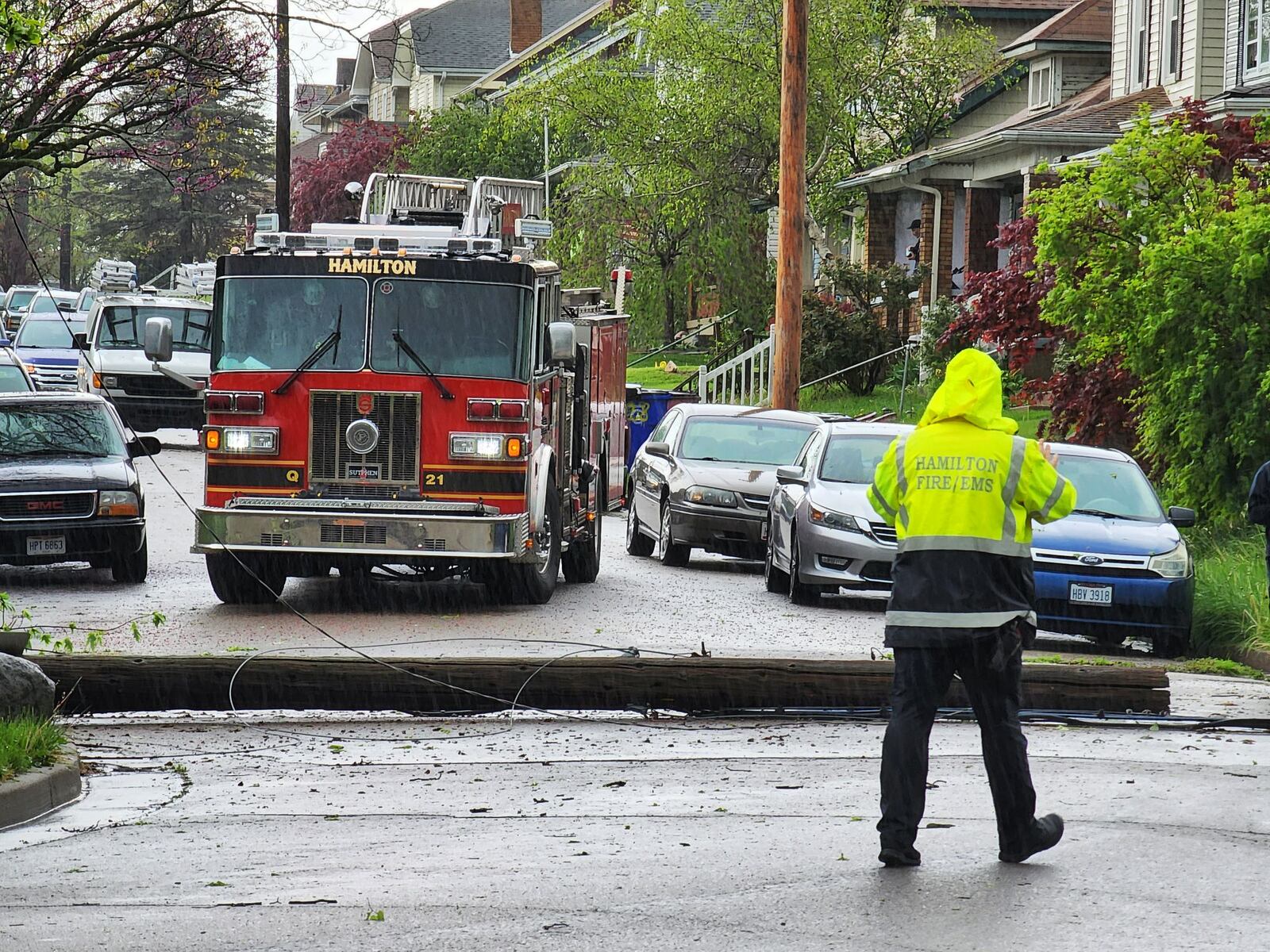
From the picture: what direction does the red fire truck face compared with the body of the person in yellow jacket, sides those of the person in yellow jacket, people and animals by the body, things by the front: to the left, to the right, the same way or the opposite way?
the opposite way

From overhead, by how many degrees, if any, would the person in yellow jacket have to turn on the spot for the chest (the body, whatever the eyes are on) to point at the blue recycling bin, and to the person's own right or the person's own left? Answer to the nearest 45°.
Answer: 0° — they already face it

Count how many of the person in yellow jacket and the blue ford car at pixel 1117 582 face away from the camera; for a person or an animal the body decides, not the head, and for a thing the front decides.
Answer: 1

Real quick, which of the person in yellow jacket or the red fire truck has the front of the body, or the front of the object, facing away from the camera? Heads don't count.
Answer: the person in yellow jacket

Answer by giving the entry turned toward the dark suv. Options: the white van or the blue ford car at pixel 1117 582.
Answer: the white van

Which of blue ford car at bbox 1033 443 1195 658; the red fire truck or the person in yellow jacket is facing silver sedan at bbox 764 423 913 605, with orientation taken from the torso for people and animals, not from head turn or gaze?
the person in yellow jacket

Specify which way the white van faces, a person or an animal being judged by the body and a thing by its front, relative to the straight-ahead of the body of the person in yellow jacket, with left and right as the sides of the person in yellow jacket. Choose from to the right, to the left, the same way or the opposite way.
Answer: the opposite way

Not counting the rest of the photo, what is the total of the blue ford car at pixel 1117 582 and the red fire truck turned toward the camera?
2

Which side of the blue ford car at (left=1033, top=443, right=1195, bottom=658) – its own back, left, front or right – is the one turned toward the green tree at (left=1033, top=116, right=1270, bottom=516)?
back

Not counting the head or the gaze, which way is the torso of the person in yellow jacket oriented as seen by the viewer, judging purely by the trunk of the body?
away from the camera

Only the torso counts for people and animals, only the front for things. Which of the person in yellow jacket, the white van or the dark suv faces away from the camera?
the person in yellow jacket

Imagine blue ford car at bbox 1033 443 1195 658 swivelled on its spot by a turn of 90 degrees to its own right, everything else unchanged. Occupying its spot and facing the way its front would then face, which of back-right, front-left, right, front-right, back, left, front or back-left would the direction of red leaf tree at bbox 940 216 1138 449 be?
right

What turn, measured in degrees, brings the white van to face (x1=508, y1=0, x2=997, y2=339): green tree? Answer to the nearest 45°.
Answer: approximately 135° to its left
